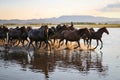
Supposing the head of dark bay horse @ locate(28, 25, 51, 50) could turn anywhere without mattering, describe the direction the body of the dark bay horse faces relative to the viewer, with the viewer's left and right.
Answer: facing to the right of the viewer

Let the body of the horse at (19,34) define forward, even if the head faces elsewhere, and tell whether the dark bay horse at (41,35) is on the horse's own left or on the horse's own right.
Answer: on the horse's own right

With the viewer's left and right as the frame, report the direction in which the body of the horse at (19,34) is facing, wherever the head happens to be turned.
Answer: facing to the right of the viewer

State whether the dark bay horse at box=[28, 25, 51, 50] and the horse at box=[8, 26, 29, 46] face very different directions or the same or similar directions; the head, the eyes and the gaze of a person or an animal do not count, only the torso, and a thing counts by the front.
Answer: same or similar directions

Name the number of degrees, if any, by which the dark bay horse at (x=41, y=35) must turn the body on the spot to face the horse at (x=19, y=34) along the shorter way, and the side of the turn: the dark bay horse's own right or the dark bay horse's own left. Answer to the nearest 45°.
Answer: approximately 135° to the dark bay horse's own left

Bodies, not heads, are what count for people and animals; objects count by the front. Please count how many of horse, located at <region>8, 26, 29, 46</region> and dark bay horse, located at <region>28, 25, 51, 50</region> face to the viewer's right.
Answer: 2
